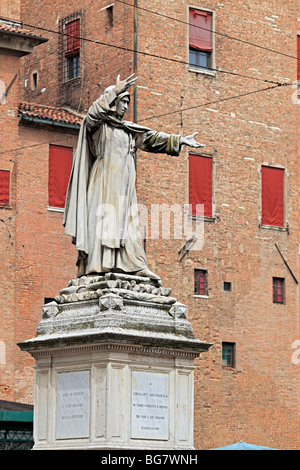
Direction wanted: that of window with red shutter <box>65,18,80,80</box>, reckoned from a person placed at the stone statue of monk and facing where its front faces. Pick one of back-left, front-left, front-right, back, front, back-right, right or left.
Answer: back-left

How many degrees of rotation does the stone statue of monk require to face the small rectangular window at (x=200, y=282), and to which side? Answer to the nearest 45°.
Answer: approximately 135° to its left

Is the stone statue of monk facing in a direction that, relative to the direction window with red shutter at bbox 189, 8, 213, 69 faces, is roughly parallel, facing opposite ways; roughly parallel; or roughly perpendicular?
roughly parallel

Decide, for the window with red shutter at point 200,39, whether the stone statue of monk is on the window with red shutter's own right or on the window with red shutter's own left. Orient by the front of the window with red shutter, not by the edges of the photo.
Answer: on the window with red shutter's own right

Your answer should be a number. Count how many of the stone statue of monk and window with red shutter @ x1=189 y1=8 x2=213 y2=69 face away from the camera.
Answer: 0

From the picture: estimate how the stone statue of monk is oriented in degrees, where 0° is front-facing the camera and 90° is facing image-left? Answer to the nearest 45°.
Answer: approximately 315°

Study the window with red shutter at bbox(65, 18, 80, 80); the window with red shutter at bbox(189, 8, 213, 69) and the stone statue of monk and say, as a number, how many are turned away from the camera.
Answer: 0

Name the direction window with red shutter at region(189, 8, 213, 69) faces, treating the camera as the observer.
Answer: facing the viewer and to the right of the viewer

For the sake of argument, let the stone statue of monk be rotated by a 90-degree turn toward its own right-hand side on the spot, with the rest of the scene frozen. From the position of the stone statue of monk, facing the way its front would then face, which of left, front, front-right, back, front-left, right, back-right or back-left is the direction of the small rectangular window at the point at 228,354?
back-right

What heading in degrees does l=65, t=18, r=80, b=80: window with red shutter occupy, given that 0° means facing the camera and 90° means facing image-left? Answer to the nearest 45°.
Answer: approximately 45°
